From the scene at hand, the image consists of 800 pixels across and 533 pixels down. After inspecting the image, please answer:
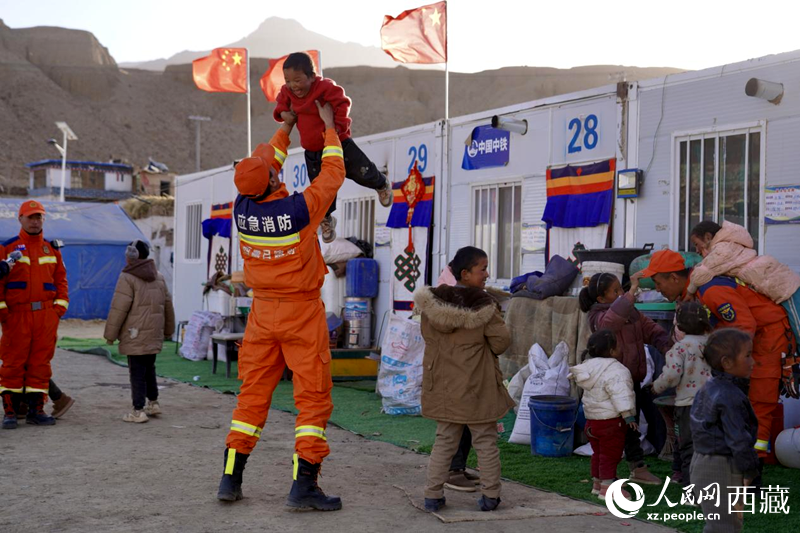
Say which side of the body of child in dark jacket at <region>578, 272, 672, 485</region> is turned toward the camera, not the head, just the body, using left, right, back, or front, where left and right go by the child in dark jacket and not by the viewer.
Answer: right

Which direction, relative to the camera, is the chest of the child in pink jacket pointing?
to the viewer's left

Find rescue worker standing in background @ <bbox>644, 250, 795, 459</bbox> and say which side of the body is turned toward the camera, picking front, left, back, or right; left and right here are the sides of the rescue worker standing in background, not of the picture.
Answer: left

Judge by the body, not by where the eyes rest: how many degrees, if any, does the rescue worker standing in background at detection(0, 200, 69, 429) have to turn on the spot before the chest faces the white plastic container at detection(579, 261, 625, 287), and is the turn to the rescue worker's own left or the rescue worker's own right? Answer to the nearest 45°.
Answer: approximately 45° to the rescue worker's own left

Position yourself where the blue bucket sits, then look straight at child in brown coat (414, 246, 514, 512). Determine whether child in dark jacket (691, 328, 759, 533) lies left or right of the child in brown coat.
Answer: left

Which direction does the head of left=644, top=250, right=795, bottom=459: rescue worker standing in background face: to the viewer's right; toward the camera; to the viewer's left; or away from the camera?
to the viewer's left

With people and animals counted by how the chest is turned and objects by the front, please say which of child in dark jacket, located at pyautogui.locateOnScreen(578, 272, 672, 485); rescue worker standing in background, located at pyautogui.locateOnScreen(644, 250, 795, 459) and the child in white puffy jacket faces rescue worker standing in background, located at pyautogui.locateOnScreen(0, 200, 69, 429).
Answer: rescue worker standing in background, located at pyautogui.locateOnScreen(644, 250, 795, 459)
